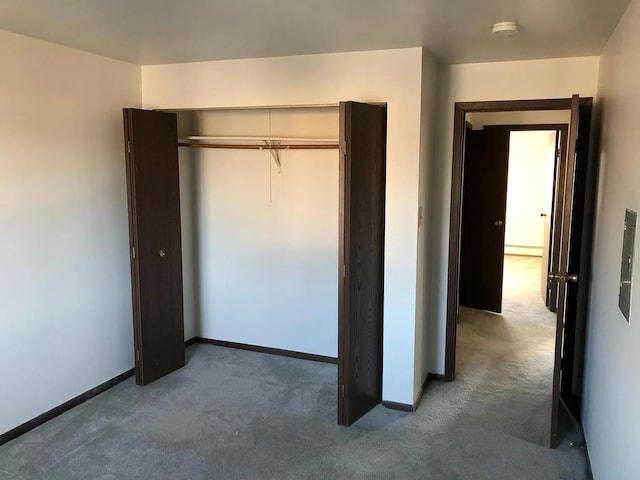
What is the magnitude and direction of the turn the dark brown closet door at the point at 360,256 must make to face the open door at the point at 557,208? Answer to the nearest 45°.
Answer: approximately 90° to its left

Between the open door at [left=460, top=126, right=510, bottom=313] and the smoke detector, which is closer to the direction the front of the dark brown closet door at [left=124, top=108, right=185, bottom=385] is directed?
the smoke detector

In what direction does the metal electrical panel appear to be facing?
to the viewer's left

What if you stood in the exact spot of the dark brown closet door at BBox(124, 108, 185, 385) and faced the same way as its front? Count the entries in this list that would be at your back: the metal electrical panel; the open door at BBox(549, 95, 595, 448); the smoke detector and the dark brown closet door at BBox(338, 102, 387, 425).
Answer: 0

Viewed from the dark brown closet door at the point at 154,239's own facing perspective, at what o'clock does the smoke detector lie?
The smoke detector is roughly at 12 o'clock from the dark brown closet door.

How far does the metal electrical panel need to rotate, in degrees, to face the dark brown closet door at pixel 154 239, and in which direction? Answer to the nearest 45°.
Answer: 0° — it already faces it

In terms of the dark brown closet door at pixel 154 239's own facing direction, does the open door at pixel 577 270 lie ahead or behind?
ahead

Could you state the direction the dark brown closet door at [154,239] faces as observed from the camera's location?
facing the viewer and to the right of the viewer

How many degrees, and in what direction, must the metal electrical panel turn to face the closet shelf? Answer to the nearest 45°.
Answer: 0° — it already faces it

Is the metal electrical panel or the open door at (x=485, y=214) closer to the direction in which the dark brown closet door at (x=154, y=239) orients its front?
the metal electrical panel
